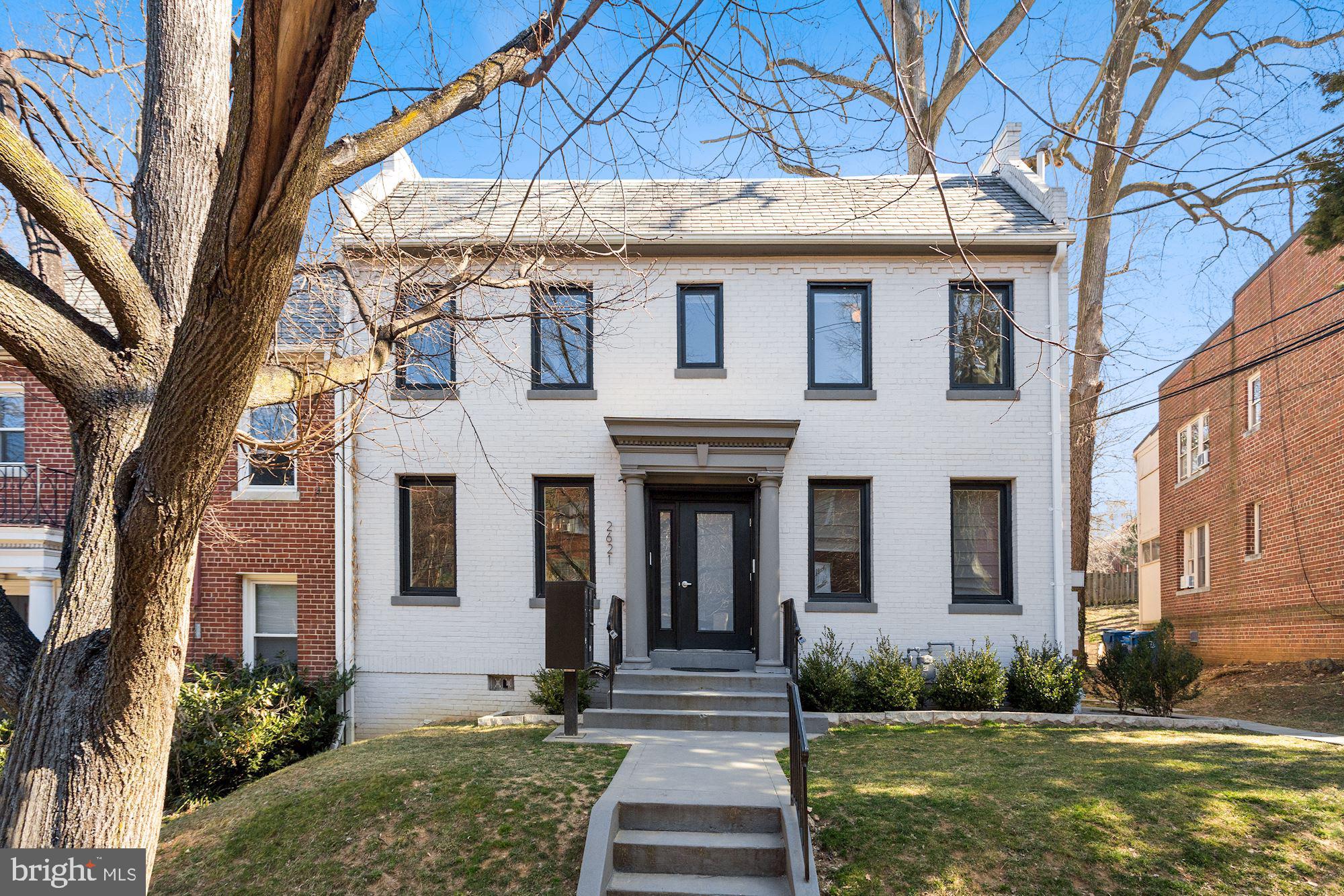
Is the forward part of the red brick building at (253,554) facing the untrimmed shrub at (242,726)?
yes

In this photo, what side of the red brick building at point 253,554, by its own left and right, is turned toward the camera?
front

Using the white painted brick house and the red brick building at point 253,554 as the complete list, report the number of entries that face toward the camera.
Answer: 2

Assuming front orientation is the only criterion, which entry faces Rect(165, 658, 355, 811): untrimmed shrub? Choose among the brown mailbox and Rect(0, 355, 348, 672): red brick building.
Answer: the red brick building

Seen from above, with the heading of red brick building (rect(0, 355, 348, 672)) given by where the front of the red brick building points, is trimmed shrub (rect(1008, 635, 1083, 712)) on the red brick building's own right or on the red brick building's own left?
on the red brick building's own left

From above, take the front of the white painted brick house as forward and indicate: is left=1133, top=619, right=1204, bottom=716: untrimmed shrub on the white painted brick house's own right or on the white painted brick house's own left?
on the white painted brick house's own left

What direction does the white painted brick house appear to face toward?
toward the camera

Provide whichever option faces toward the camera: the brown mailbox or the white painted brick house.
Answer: the white painted brick house
